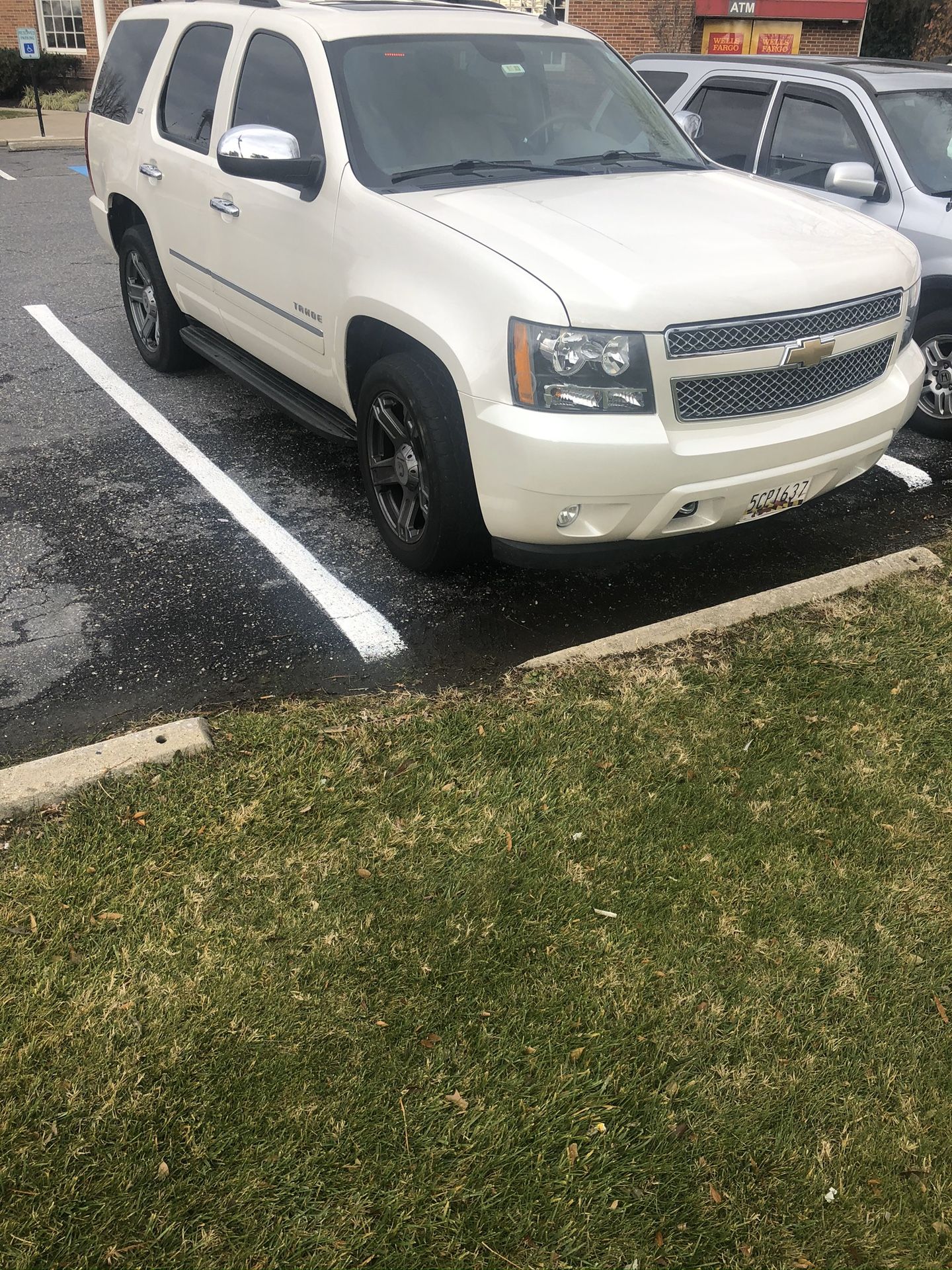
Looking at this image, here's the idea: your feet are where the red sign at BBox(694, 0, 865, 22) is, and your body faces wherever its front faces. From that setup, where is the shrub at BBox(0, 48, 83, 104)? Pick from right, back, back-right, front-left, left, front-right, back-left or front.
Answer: right

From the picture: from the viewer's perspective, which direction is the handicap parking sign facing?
toward the camera

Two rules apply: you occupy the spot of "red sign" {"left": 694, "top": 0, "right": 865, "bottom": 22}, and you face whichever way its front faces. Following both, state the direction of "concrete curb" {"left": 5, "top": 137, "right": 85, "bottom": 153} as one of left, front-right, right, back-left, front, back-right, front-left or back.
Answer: front-right

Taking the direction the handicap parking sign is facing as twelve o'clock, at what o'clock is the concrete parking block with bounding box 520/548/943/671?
The concrete parking block is roughly at 12 o'clock from the handicap parking sign.

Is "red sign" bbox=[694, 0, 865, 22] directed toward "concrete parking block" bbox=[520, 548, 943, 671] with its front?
yes

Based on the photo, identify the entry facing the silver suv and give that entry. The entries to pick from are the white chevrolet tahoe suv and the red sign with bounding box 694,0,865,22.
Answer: the red sign

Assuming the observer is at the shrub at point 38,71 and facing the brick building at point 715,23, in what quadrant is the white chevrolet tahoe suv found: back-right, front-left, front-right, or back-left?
front-right

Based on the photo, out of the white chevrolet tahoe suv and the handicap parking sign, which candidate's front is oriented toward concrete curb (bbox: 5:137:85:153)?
the handicap parking sign

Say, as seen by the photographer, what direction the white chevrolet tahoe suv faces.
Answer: facing the viewer and to the right of the viewer

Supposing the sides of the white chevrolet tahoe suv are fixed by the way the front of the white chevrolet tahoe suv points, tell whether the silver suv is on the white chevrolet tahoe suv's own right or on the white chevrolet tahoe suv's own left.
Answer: on the white chevrolet tahoe suv's own left

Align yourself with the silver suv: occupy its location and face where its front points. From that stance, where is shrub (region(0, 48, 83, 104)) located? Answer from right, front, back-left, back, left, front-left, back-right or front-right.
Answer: back

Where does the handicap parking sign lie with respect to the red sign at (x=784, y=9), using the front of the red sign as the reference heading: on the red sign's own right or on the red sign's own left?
on the red sign's own right

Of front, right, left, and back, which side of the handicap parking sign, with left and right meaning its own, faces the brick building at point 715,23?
left

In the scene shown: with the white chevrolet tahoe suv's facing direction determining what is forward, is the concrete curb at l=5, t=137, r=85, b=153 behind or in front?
behind

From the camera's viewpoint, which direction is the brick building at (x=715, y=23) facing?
toward the camera

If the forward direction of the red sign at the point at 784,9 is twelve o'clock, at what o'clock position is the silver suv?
The silver suv is roughly at 12 o'clock from the red sign.

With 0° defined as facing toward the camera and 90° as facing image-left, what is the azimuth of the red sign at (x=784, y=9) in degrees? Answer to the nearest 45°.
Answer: approximately 0°

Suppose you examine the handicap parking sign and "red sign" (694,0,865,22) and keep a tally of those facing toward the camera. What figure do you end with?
2
